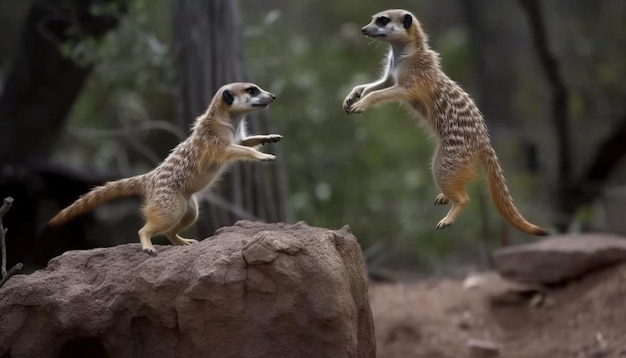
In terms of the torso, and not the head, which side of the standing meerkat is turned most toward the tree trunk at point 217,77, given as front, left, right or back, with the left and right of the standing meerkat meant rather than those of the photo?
left

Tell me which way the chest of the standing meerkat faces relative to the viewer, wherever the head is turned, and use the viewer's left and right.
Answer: facing to the right of the viewer

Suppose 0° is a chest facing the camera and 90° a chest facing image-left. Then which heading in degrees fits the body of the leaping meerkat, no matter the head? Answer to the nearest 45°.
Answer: approximately 90°

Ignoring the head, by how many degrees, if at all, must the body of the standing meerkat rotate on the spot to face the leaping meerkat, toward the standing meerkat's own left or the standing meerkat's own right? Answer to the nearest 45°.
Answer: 0° — it already faces it

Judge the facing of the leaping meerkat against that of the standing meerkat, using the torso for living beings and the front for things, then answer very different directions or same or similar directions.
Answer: very different directions

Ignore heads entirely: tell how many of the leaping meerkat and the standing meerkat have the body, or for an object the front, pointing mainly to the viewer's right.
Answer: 1
